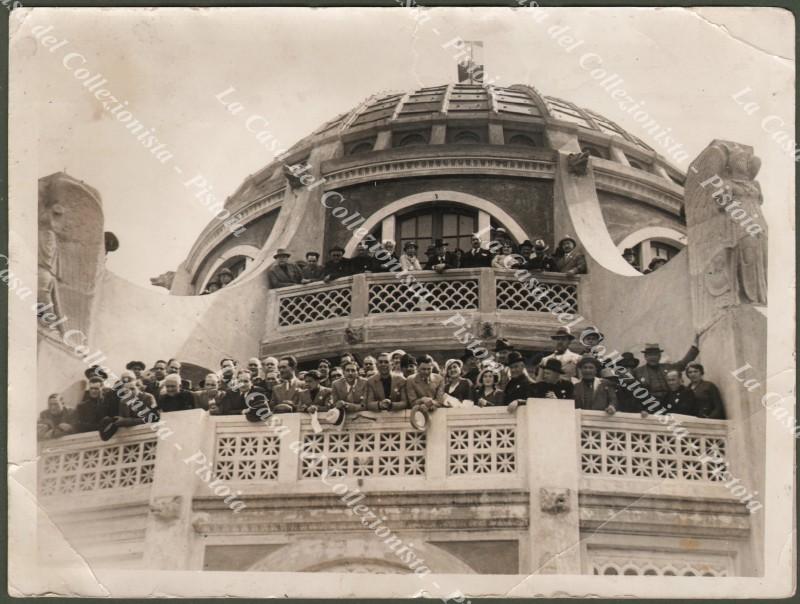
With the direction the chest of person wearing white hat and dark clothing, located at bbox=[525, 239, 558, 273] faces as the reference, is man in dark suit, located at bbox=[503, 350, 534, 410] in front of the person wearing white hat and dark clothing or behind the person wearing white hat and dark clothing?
in front

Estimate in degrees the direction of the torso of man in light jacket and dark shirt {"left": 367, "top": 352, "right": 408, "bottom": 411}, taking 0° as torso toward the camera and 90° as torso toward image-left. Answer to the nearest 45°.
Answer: approximately 0°

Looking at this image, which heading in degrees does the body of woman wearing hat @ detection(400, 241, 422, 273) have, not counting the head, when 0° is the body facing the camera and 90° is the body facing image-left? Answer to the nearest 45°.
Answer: approximately 0°

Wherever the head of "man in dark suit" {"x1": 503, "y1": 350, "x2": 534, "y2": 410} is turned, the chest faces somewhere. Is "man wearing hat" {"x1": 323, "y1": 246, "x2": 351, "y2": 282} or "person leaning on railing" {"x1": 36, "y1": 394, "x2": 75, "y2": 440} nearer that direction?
the person leaning on railing

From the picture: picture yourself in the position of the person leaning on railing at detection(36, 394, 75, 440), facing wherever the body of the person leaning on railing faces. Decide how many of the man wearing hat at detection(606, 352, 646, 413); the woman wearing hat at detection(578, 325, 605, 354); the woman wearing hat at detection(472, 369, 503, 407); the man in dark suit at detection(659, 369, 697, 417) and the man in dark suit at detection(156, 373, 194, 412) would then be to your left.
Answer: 5

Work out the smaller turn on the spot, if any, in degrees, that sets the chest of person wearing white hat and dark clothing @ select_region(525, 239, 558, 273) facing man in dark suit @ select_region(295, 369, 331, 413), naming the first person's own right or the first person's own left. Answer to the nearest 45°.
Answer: approximately 45° to the first person's own right

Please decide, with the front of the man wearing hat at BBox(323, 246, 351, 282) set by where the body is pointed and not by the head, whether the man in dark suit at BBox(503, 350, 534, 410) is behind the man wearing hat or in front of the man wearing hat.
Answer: in front
